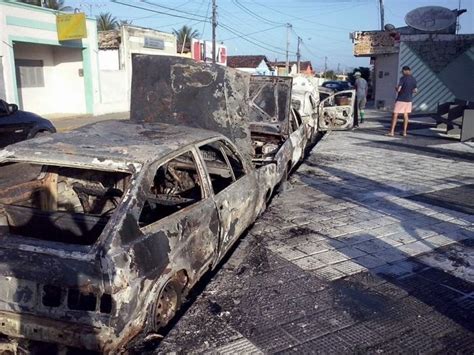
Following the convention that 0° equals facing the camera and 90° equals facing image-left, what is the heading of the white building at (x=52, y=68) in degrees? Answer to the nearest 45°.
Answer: approximately 315°

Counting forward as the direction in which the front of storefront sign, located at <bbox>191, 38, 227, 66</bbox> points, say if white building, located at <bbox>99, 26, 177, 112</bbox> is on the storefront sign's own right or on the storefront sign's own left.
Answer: on the storefront sign's own right

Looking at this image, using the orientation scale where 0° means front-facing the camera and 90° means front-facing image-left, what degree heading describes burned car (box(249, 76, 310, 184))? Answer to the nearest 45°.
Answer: approximately 45°

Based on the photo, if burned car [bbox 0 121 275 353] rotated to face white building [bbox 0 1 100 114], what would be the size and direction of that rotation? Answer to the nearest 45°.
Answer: approximately 45° to its left

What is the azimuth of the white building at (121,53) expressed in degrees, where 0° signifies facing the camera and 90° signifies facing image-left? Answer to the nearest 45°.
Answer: approximately 315°

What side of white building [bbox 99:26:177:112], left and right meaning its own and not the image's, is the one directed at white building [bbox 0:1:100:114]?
right

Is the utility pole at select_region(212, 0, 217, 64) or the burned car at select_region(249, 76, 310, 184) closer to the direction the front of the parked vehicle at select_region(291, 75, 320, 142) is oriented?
the burned car

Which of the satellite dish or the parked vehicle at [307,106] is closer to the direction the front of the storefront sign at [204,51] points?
the satellite dish
